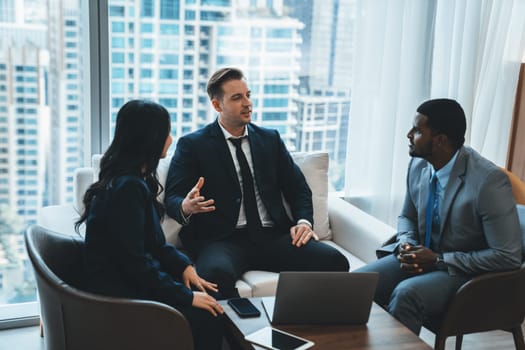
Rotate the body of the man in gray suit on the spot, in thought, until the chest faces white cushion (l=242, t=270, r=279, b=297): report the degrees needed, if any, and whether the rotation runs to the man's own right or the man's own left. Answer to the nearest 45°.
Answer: approximately 45° to the man's own right

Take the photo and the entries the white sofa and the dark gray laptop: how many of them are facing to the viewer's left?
0

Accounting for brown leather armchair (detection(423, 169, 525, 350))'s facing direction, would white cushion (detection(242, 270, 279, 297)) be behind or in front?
in front

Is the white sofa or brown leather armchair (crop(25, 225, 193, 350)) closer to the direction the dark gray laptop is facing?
the white sofa

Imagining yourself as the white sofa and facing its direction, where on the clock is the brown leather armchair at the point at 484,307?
The brown leather armchair is roughly at 11 o'clock from the white sofa.

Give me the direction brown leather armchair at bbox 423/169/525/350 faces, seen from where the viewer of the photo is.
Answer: facing to the left of the viewer

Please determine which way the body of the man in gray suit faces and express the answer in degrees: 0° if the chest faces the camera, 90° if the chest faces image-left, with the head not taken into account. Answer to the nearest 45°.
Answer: approximately 45°

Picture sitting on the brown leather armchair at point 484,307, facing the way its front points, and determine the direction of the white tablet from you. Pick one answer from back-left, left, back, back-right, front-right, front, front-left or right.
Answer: front-left

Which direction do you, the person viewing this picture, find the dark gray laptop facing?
facing away from the viewer

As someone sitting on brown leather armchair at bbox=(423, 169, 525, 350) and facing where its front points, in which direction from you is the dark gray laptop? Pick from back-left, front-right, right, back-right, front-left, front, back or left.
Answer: front-left

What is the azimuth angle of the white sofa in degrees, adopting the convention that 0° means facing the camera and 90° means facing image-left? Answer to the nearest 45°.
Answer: approximately 0°

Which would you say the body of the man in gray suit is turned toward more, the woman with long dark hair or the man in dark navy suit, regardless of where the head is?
the woman with long dark hair

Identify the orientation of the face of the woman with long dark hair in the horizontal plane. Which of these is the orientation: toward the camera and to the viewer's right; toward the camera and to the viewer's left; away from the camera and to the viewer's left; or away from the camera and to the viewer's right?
away from the camera and to the viewer's right

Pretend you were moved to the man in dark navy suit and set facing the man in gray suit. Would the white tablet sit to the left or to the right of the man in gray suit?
right

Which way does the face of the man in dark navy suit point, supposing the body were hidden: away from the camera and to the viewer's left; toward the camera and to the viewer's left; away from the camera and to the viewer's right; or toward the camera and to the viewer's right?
toward the camera and to the viewer's right

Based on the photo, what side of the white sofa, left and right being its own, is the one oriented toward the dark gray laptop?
front

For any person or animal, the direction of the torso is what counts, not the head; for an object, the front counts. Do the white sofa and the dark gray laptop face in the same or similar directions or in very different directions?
very different directions
